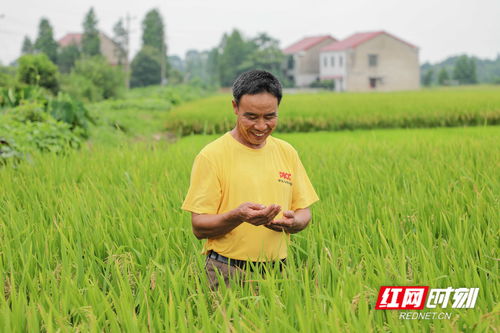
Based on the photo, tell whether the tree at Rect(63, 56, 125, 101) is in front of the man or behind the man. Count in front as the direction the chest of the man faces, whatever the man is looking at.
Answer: behind

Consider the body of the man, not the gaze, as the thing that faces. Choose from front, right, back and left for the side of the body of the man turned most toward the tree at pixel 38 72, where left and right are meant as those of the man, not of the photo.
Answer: back

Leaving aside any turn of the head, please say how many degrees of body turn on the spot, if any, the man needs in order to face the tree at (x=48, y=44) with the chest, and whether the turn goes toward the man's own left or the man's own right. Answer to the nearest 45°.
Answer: approximately 135° to the man's own left

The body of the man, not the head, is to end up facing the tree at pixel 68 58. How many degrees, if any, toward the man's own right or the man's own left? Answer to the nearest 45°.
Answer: approximately 135° to the man's own left

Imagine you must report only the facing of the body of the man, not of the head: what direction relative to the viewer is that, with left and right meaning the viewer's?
facing the viewer and to the right of the viewer

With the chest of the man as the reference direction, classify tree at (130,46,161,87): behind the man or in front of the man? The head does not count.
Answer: behind

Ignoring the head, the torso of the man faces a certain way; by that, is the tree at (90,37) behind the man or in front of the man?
behind

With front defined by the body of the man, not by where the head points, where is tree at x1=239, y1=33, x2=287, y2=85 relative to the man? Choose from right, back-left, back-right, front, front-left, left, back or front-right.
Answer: back-left

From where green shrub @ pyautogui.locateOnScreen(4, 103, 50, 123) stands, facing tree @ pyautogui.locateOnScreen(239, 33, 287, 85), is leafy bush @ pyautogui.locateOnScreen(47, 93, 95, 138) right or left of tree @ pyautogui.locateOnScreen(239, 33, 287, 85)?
right

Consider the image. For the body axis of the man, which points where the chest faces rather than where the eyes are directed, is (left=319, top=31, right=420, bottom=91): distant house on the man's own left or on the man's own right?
on the man's own left

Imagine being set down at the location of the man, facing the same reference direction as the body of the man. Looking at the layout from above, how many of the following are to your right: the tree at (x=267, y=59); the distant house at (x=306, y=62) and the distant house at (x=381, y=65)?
0
